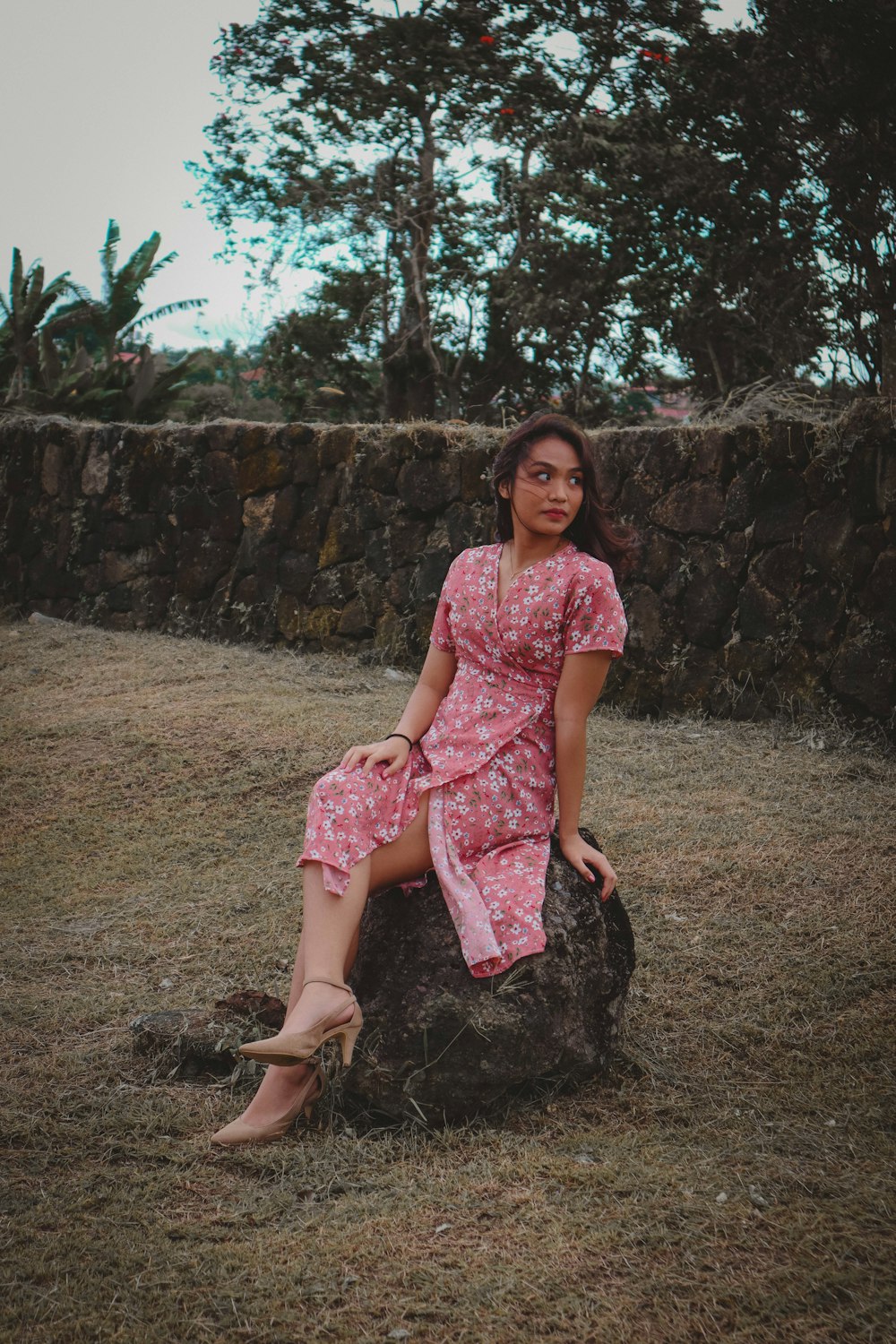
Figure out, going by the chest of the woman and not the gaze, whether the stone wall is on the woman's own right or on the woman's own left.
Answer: on the woman's own right

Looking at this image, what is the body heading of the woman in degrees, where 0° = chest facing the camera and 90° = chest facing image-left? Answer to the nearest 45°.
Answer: approximately 45°

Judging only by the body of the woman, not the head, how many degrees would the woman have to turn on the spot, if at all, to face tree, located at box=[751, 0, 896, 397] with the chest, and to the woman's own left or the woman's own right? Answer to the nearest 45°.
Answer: approximately 135° to the woman's own right

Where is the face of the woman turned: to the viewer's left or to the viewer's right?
to the viewer's right
